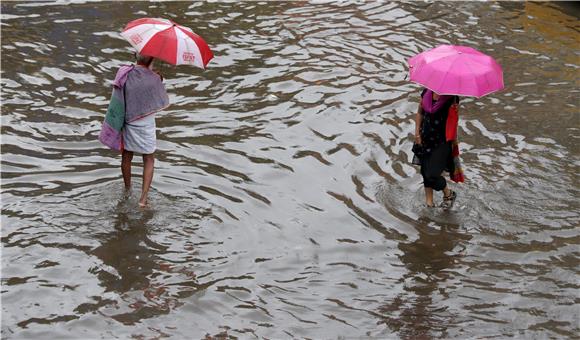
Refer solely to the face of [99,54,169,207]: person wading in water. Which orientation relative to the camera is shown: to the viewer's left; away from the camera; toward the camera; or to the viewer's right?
away from the camera

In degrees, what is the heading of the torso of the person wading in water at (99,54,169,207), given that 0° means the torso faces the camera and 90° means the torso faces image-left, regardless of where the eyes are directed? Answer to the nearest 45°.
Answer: approximately 180°

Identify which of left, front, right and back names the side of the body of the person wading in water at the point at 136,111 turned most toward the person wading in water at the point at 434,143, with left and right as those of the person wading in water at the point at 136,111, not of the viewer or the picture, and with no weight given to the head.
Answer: right
